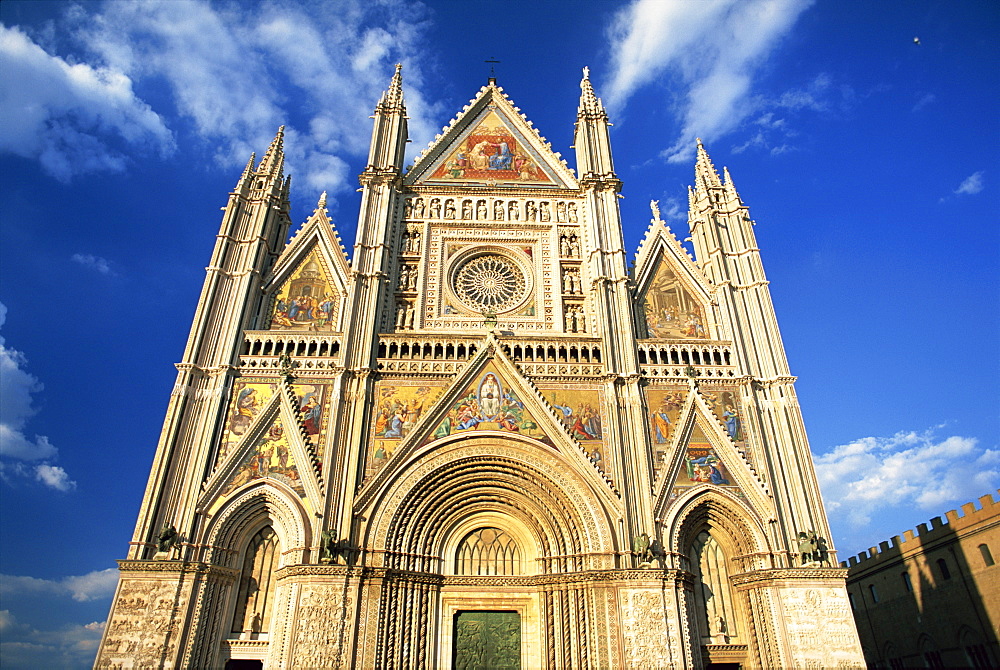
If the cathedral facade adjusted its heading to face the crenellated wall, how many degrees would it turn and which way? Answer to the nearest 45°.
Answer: approximately 135° to its left

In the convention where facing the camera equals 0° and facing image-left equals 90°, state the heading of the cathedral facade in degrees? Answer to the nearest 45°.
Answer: approximately 0°
